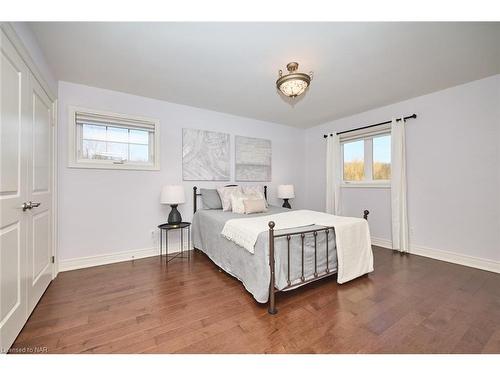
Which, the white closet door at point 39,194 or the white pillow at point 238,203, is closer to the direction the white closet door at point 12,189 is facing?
the white pillow

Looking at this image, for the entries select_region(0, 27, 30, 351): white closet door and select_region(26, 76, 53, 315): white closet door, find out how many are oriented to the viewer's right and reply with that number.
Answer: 2

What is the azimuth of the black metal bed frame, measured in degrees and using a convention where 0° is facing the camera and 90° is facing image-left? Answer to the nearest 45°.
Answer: approximately 315°

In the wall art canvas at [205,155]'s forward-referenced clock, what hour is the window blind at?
The window blind is roughly at 4 o'clock from the wall art canvas.

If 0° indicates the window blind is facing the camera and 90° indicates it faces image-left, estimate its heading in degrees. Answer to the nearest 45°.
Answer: approximately 315°

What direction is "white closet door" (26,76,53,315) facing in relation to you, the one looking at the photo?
facing to the right of the viewer

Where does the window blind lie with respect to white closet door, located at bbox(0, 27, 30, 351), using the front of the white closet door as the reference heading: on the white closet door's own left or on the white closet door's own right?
on the white closet door's own left

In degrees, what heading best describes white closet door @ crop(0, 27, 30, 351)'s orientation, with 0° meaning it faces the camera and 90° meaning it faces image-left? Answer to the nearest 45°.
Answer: approximately 270°
